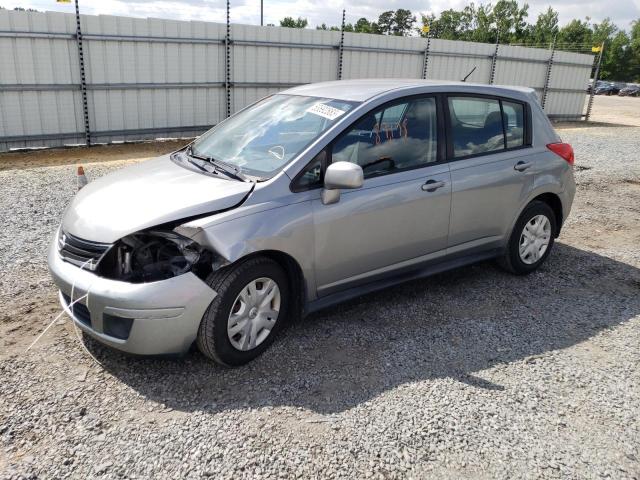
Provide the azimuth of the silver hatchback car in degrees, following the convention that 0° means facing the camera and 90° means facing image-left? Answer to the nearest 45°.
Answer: approximately 45°

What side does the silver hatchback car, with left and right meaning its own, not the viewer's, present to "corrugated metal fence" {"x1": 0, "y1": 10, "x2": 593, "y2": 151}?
right
